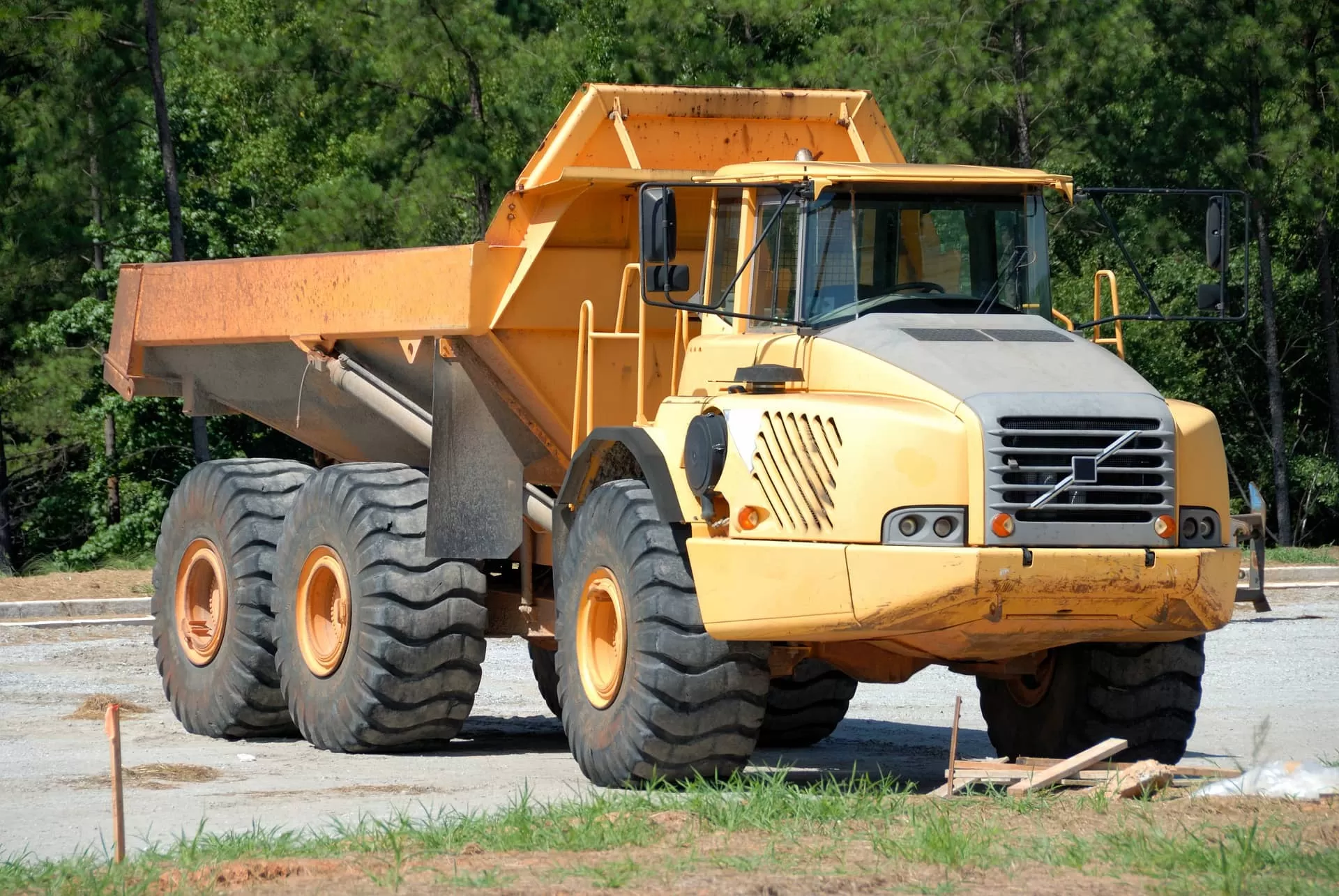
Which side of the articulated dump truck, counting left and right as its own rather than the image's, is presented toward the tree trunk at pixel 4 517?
back

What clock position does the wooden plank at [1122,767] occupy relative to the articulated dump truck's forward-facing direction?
The wooden plank is roughly at 11 o'clock from the articulated dump truck.

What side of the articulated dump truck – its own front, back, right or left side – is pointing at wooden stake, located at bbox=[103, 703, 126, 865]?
right

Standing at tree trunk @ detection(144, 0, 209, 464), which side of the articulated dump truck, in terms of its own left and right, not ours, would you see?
back

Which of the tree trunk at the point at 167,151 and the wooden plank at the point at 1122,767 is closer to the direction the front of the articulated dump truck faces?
the wooden plank

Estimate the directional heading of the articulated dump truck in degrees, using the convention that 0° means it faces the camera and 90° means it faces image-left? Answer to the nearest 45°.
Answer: approximately 315°
